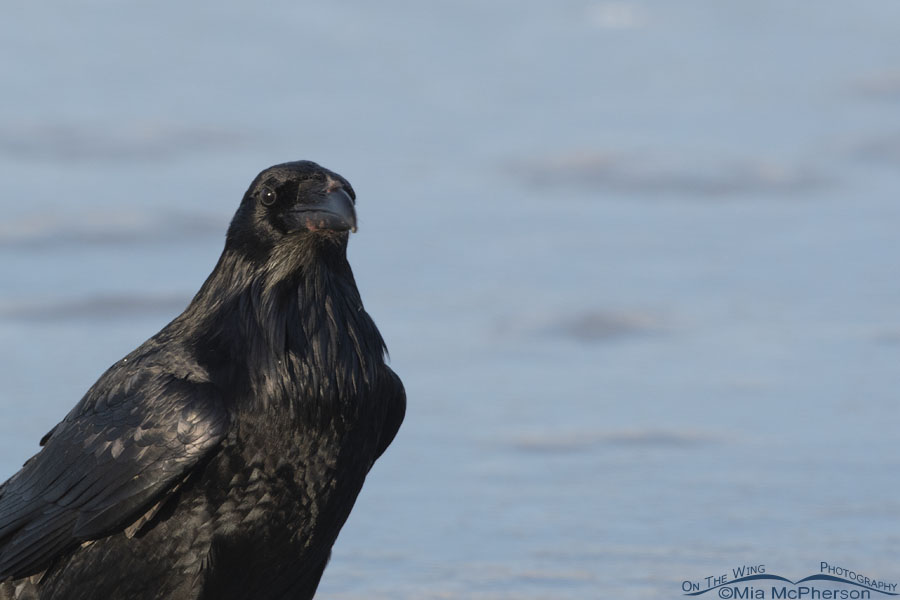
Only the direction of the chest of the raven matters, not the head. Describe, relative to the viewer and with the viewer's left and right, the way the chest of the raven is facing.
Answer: facing the viewer and to the right of the viewer
